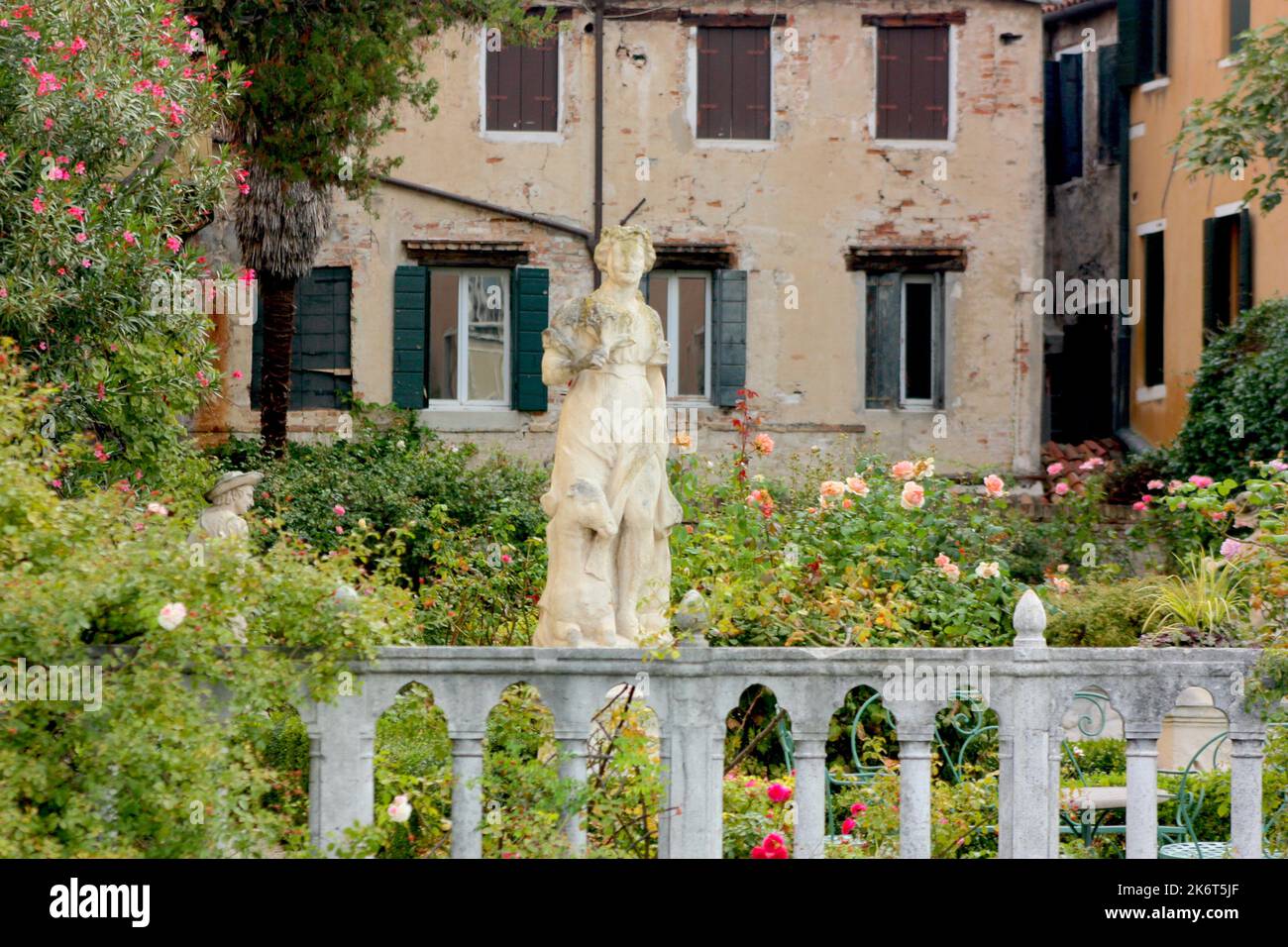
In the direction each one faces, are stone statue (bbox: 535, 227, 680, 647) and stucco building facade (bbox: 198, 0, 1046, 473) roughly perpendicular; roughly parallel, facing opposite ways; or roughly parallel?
roughly parallel

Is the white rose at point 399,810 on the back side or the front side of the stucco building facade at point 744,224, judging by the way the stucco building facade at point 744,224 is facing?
on the front side

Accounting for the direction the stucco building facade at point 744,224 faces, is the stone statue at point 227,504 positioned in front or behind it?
in front

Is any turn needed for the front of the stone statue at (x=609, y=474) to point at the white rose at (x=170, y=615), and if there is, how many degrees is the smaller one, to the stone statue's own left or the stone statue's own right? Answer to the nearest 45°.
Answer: approximately 45° to the stone statue's own right

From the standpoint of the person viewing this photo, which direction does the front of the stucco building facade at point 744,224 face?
facing the viewer

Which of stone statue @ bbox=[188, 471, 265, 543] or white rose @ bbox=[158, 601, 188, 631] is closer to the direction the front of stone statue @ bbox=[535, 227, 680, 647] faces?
the white rose

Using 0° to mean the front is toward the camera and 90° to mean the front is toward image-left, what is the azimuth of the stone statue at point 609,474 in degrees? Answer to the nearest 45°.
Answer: approximately 0°

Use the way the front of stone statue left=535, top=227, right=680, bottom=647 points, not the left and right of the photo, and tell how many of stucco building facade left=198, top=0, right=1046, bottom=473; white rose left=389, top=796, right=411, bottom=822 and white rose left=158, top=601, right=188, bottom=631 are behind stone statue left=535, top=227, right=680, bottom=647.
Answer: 1

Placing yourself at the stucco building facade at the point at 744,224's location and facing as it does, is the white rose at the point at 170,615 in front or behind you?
in front

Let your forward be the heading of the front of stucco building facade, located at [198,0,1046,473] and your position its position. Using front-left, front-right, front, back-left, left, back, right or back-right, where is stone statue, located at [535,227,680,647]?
front

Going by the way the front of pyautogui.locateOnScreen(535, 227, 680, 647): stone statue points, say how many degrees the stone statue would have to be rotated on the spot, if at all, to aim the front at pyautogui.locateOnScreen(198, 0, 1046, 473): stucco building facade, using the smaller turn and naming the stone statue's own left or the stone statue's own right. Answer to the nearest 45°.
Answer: approximately 180°

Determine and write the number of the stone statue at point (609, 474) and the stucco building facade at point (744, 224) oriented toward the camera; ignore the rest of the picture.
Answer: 2
